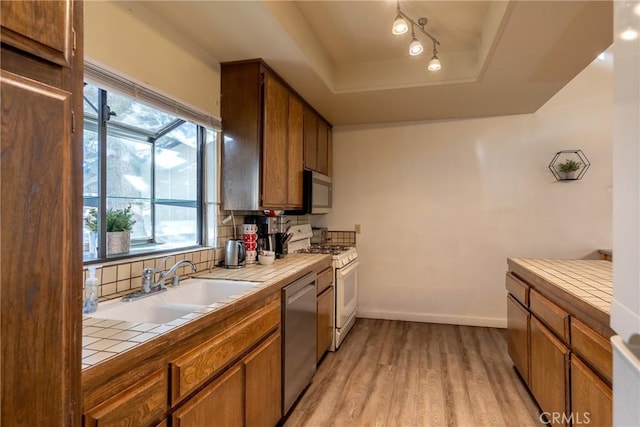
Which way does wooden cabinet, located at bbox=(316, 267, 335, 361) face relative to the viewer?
to the viewer's right

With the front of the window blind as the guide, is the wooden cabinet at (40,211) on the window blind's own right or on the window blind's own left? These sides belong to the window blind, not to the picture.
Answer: on the window blind's own right

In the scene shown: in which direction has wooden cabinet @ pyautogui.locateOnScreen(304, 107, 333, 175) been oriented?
to the viewer's right

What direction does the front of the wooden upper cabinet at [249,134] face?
to the viewer's right

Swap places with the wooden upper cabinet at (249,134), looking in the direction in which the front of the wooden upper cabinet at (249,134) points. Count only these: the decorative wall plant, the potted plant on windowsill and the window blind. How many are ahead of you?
1

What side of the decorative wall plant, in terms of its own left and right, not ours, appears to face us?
front

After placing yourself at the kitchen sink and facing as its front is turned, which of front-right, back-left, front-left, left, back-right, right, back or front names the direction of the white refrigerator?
front

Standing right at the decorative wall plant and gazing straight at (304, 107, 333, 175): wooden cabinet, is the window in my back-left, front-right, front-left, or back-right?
front-left

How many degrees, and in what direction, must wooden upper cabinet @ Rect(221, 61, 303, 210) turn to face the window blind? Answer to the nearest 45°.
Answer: approximately 135° to its right

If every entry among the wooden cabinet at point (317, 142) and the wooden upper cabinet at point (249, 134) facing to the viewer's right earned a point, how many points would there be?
2

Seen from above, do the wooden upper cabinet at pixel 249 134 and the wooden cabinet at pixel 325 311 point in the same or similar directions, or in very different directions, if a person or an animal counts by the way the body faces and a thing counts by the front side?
same or similar directions

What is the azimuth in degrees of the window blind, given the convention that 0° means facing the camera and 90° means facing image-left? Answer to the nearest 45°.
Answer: approximately 315°

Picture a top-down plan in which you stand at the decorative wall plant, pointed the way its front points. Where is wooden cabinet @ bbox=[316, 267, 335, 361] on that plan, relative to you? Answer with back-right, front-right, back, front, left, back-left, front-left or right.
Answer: front-right

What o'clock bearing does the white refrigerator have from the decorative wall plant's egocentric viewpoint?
The white refrigerator is roughly at 12 o'clock from the decorative wall plant.

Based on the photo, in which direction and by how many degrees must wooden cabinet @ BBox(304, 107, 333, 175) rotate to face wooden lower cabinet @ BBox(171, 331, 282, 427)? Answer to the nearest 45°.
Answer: approximately 90° to its right

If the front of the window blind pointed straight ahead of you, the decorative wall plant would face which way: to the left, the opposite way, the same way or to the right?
to the right

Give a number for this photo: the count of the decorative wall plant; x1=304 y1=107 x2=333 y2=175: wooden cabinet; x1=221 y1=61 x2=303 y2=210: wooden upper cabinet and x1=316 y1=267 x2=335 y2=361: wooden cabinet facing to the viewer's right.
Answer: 3

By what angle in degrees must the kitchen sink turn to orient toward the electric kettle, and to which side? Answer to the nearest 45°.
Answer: approximately 90° to its left

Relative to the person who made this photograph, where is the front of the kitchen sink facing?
facing the viewer and to the right of the viewer

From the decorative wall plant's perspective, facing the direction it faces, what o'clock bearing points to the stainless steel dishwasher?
The stainless steel dishwasher is roughly at 1 o'clock from the decorative wall plant.

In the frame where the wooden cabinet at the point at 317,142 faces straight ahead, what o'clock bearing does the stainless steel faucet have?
The stainless steel faucet is roughly at 4 o'clock from the wooden cabinet.
